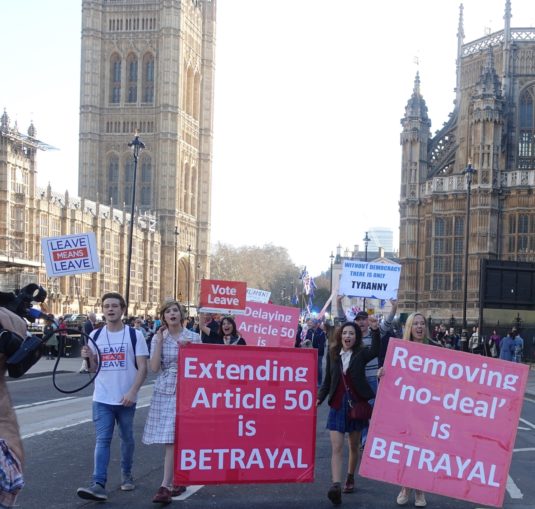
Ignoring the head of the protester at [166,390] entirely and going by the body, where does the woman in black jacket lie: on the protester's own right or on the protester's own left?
on the protester's own left

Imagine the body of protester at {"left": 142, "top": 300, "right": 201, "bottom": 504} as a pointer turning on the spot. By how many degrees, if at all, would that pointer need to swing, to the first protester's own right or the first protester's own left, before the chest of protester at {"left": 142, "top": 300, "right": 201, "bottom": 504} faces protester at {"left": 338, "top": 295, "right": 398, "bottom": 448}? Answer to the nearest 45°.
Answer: approximately 135° to the first protester's own left

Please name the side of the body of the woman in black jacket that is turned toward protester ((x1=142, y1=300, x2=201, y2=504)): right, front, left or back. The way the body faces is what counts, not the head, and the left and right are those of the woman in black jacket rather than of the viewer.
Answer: right

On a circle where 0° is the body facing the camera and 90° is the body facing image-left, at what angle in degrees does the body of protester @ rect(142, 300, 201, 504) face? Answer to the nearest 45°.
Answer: approximately 0°

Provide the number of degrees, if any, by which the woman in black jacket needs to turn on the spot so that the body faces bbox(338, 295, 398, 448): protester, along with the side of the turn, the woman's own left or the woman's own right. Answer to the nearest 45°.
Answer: approximately 180°

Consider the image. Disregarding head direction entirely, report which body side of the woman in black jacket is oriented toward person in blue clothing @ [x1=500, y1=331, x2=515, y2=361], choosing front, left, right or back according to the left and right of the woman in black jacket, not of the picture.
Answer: back

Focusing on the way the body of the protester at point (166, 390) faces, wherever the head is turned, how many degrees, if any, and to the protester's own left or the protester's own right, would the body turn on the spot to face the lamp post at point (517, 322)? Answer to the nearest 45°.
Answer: approximately 135° to the protester's own left

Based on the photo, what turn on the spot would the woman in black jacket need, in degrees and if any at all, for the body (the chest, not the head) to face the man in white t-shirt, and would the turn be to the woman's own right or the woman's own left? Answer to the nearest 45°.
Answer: approximately 90° to the woman's own right

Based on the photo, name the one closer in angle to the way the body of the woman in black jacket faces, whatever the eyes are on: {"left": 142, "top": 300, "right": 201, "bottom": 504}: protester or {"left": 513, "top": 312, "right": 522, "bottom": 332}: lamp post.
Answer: the protester

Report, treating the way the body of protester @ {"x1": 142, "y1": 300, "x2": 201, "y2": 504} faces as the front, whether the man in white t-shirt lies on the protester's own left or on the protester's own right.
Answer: on the protester's own right

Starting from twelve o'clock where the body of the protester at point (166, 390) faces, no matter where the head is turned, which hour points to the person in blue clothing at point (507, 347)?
the person in blue clothing at point (507, 347) is roughly at 7 o'clock from the protester at point (166, 390).

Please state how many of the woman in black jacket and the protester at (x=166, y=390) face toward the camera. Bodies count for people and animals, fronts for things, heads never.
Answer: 2
